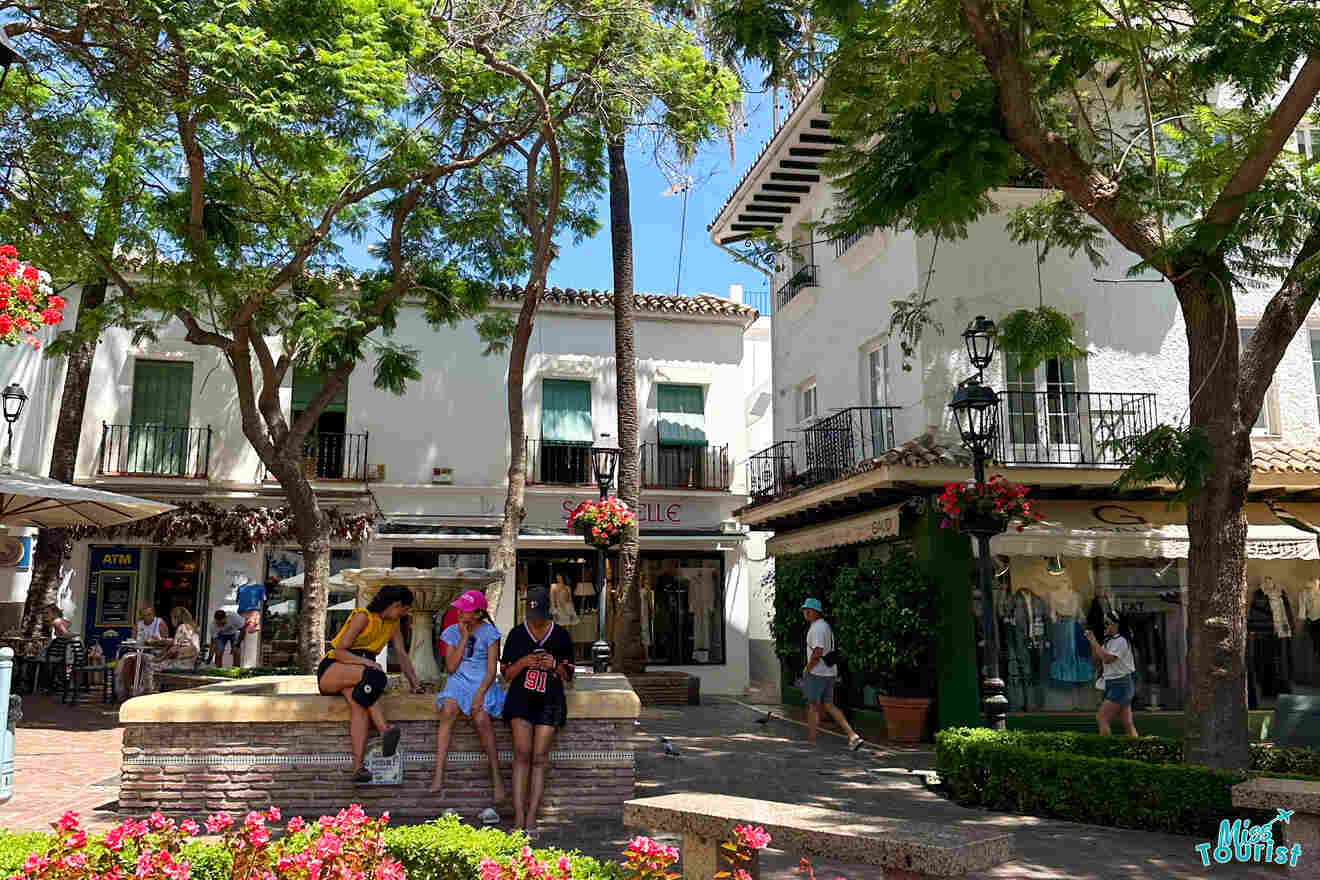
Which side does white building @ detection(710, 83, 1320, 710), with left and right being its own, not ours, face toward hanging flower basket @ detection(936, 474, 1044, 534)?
front

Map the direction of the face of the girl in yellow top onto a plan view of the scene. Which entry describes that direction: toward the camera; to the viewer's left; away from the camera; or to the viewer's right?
to the viewer's right

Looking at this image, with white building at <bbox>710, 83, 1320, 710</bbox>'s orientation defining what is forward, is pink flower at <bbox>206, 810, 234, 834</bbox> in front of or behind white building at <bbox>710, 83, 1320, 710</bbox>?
in front

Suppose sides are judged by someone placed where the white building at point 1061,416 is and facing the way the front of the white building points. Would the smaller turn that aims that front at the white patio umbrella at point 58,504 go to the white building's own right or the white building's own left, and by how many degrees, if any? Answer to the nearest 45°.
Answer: approximately 45° to the white building's own right

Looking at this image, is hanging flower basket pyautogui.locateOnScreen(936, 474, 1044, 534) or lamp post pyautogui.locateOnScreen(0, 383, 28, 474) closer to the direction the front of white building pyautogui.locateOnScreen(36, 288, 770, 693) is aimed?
the hanging flower basket

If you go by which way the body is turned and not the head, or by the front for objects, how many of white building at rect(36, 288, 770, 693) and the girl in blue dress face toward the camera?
2

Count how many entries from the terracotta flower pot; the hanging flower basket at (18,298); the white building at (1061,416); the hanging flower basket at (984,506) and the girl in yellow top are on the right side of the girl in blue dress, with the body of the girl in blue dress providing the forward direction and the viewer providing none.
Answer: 2

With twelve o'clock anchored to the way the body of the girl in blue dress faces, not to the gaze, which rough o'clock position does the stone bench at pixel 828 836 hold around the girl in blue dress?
The stone bench is roughly at 11 o'clock from the girl in blue dress.

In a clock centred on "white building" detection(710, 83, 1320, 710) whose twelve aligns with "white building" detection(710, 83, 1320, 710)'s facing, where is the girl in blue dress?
The girl in blue dress is roughly at 1 o'clock from the white building.

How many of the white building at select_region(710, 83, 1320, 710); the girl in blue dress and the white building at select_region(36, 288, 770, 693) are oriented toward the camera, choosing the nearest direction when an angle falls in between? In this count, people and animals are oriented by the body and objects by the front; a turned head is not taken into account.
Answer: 3

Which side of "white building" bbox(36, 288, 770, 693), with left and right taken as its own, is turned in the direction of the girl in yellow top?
front
